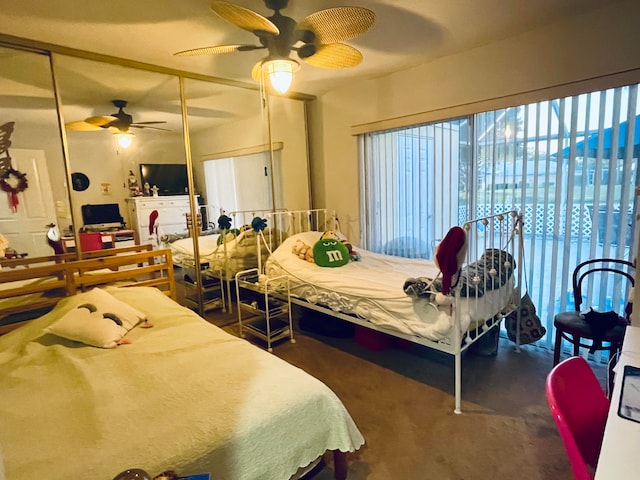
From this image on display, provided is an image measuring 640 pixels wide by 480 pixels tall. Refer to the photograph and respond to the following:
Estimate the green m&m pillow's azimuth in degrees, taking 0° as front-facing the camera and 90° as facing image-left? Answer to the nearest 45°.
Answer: approximately 0°

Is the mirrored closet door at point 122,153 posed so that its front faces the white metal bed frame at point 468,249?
yes

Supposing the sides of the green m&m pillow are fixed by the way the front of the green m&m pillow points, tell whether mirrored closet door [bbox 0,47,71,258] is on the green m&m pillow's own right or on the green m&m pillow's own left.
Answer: on the green m&m pillow's own right

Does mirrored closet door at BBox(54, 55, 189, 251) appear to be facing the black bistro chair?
yes

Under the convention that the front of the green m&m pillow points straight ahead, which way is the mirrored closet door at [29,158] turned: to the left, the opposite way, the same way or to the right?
to the left

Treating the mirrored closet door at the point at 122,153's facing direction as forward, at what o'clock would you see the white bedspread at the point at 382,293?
The white bedspread is roughly at 12 o'clock from the mirrored closet door.

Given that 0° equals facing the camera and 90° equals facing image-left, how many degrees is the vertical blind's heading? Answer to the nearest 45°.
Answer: approximately 45°
